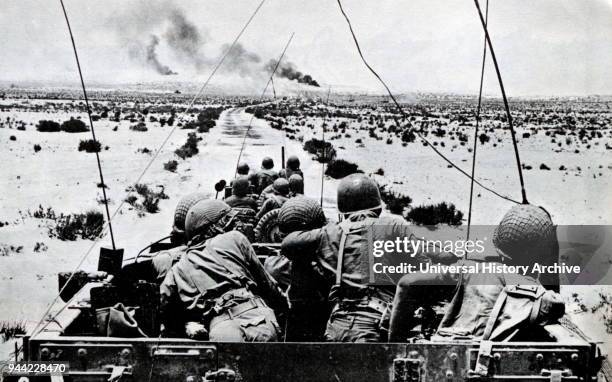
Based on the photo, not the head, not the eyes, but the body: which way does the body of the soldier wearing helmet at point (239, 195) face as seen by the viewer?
away from the camera

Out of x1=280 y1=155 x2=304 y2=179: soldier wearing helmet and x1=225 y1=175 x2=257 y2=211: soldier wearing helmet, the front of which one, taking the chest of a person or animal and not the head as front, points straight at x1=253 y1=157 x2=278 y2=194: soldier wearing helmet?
x1=225 y1=175 x2=257 y2=211: soldier wearing helmet

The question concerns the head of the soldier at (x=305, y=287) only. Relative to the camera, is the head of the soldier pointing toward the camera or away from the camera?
away from the camera

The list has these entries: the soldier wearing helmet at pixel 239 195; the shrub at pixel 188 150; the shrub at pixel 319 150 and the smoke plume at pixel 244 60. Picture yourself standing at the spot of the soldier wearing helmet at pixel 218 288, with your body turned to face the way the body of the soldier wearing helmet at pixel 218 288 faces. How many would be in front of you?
4

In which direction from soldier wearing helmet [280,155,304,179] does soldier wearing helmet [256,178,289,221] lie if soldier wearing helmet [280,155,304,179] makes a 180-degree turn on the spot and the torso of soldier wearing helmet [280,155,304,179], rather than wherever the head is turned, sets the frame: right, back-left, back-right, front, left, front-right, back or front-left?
front

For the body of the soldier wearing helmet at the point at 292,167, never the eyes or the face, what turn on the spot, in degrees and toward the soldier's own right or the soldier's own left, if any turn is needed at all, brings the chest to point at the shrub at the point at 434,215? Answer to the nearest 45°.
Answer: approximately 45° to the soldier's own right

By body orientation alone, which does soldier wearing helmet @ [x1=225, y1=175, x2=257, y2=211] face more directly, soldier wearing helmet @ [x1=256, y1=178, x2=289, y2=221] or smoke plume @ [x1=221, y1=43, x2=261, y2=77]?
the smoke plume

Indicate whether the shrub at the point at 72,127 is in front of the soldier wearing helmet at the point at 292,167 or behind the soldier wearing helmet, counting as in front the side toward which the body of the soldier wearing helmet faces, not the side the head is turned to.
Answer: in front

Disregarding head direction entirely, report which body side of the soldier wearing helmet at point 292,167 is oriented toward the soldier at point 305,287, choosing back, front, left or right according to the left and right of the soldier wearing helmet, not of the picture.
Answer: back

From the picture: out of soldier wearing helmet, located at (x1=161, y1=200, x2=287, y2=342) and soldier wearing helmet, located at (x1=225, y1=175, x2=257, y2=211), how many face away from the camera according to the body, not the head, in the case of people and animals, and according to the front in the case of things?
2

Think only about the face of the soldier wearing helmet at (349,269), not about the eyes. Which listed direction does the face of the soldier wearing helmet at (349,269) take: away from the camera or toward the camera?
away from the camera

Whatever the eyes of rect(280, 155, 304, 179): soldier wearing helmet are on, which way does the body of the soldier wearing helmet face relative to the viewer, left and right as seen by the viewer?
facing away from the viewer

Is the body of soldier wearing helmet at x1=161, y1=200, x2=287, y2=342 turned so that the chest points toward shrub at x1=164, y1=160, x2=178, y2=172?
yes

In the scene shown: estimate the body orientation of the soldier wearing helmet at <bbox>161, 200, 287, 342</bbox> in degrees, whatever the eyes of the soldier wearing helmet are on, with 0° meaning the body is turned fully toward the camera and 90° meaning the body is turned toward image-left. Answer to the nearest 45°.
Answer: approximately 180°

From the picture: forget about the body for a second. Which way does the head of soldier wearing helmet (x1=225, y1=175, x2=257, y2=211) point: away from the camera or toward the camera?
away from the camera
